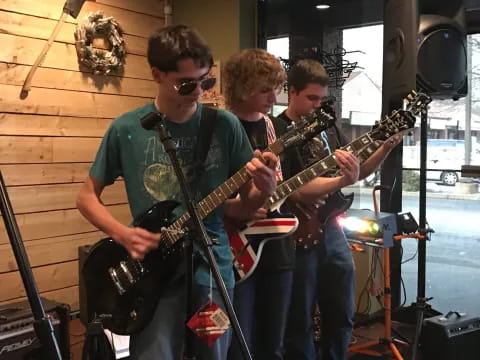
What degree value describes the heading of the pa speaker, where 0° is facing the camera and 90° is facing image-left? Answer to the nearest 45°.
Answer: approximately 315°

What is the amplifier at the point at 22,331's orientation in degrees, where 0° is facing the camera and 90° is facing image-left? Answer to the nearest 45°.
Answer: approximately 315°

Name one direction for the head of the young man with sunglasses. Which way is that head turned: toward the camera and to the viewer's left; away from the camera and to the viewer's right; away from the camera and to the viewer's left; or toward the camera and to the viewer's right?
toward the camera and to the viewer's right
